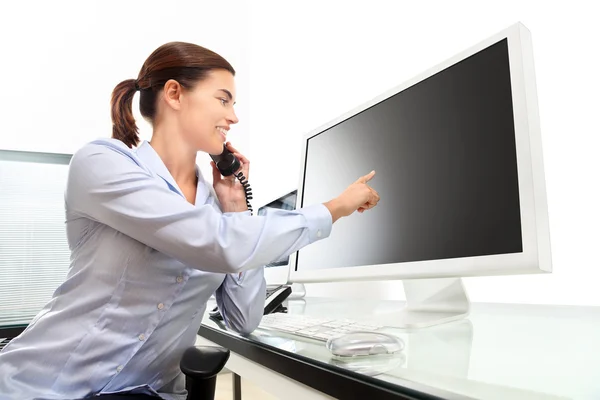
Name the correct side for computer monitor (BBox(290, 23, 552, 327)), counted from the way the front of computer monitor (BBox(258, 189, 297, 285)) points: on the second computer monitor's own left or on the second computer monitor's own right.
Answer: on the second computer monitor's own left

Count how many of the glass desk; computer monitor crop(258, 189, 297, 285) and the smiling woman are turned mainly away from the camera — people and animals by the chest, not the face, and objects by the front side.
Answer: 0

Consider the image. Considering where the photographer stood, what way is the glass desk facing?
facing the viewer and to the left of the viewer

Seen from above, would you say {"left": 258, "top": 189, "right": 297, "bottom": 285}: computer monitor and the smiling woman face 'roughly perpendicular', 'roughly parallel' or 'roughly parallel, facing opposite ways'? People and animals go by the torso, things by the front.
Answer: roughly perpendicular

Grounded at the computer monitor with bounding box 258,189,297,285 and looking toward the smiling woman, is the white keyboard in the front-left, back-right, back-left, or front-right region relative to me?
front-left

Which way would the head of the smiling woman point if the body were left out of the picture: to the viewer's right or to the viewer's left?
to the viewer's right

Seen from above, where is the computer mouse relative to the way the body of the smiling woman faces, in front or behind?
in front

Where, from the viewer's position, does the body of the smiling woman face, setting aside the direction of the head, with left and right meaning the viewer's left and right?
facing the viewer and to the right of the viewer

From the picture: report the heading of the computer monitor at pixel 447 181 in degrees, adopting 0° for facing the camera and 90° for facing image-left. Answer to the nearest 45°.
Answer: approximately 45°
